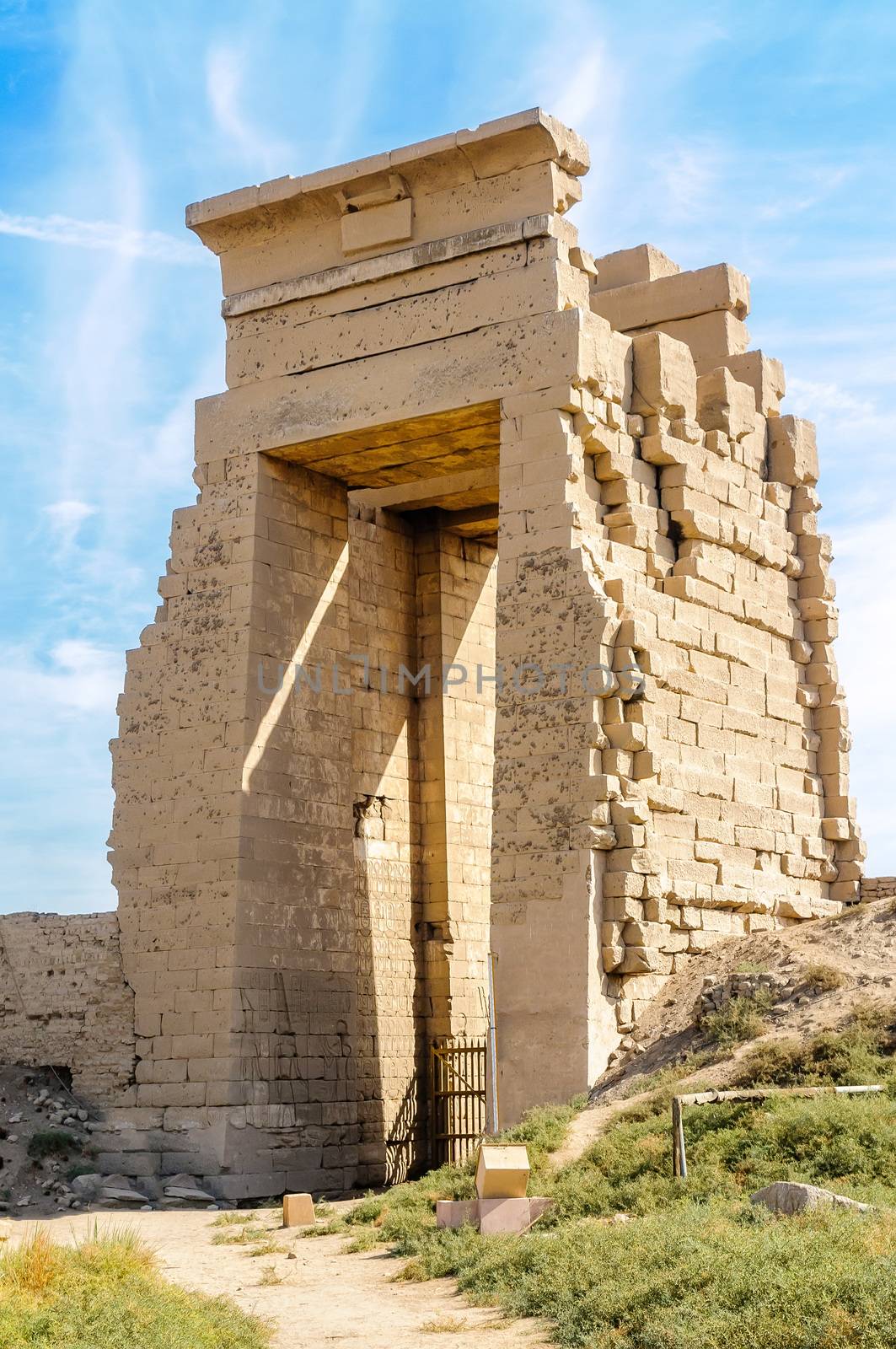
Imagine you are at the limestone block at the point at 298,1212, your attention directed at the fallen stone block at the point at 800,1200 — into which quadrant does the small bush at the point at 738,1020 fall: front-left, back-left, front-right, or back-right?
front-left

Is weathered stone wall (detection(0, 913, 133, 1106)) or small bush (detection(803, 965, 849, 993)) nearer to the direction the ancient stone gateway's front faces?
the weathered stone wall

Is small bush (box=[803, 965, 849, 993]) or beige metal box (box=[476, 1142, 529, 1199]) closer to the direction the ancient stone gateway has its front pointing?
the beige metal box

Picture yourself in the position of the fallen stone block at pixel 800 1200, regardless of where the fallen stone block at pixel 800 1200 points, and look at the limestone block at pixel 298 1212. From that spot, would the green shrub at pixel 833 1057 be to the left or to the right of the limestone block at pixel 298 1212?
right

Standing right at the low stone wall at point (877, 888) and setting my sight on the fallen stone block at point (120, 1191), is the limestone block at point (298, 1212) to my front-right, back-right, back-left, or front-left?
front-left

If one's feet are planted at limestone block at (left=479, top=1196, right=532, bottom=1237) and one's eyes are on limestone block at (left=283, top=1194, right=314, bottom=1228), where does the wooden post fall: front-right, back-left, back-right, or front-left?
back-right

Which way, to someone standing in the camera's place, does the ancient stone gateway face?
facing the viewer and to the left of the viewer

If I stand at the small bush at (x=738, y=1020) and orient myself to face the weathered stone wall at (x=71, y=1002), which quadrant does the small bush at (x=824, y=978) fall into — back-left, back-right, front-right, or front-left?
back-right

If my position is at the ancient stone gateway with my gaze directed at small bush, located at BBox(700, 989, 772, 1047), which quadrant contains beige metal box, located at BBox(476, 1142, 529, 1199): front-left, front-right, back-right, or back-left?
front-right

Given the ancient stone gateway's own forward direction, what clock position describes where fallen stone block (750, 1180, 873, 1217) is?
The fallen stone block is roughly at 10 o'clock from the ancient stone gateway.

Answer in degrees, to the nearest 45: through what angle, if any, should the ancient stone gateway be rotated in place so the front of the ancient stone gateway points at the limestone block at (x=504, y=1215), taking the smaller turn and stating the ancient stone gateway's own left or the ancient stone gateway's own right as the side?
approximately 45° to the ancient stone gateway's own left
